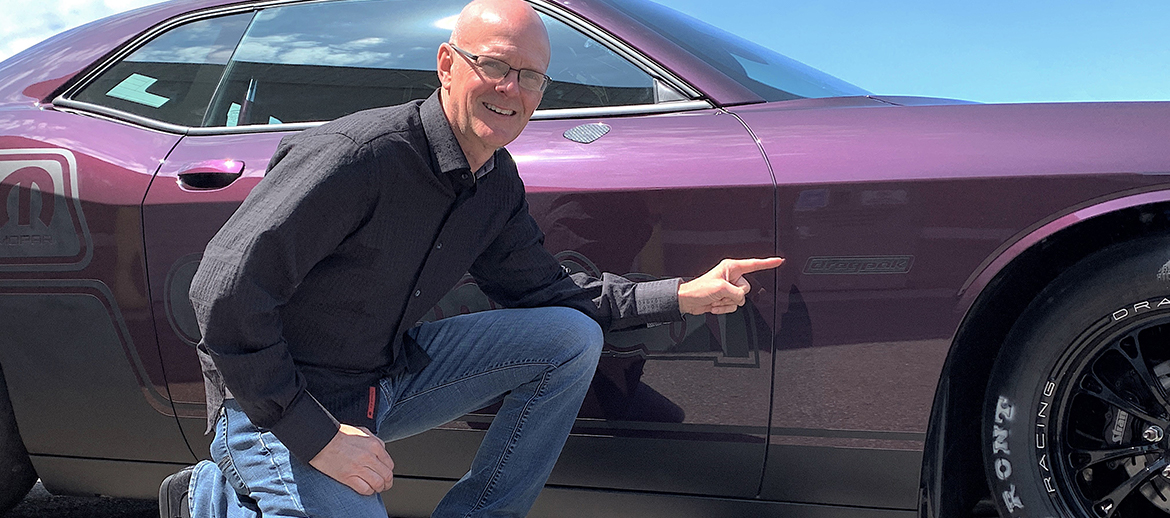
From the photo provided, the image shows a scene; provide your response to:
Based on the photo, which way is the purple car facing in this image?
to the viewer's right

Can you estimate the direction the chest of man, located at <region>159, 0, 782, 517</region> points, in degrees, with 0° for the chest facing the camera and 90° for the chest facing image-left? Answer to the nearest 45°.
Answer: approximately 315°
